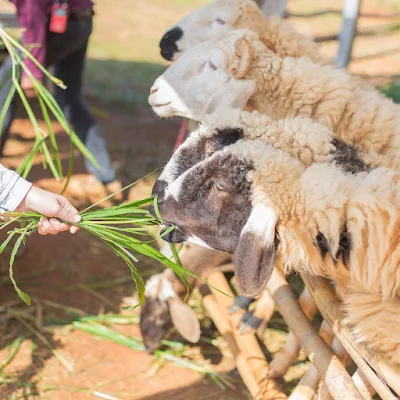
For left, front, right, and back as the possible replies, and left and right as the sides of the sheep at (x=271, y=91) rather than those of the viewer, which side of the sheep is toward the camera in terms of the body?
left

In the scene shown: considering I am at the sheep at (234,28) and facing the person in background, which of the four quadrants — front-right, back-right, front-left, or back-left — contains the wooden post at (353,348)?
back-left

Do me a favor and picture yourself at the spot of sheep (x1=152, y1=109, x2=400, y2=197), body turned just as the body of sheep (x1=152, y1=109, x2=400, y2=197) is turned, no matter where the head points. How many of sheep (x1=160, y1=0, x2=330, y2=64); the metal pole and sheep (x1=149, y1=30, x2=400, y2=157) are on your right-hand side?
3

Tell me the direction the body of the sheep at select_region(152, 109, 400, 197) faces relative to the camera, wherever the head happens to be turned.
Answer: to the viewer's left

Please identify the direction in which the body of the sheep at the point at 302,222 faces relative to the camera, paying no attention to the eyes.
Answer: to the viewer's left

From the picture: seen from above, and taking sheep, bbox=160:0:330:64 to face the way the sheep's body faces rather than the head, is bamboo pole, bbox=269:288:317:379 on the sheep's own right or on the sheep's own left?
on the sheep's own left

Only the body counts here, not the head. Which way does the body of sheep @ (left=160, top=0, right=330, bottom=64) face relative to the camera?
to the viewer's left

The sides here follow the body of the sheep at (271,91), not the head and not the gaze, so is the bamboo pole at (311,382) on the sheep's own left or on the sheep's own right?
on the sheep's own left
